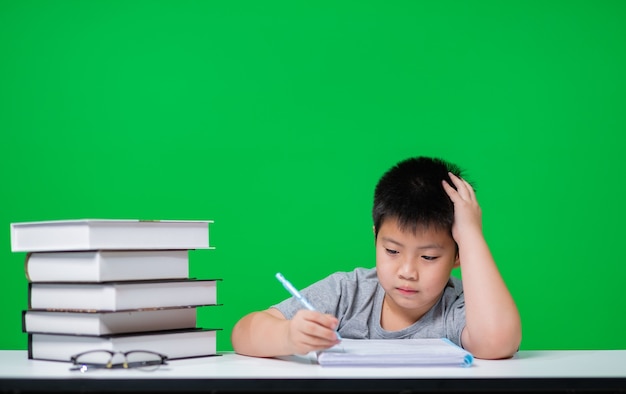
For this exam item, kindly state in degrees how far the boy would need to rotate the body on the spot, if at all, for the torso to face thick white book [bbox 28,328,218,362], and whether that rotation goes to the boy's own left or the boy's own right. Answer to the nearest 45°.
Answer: approximately 45° to the boy's own right

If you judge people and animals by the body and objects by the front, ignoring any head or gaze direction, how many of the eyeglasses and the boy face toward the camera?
2

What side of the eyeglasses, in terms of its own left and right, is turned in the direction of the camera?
front

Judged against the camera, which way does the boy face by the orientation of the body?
toward the camera

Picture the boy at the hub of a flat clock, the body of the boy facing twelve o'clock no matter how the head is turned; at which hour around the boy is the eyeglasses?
The eyeglasses is roughly at 2 o'clock from the boy.
